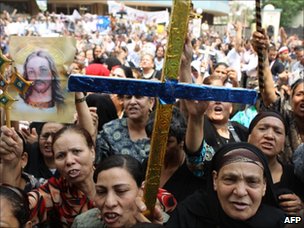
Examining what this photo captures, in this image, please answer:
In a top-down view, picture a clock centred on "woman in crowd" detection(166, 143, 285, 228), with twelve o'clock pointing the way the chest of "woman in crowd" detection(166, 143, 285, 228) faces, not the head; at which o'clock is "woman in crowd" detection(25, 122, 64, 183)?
"woman in crowd" detection(25, 122, 64, 183) is roughly at 4 o'clock from "woman in crowd" detection(166, 143, 285, 228).

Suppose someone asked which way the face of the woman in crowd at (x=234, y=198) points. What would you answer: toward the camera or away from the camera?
toward the camera

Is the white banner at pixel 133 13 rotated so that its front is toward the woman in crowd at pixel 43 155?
yes

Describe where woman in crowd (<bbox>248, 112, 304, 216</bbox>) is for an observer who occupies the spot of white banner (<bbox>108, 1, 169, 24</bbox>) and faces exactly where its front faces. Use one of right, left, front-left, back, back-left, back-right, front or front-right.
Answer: front

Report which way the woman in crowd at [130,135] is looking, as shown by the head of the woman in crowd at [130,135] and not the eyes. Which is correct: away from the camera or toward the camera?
toward the camera

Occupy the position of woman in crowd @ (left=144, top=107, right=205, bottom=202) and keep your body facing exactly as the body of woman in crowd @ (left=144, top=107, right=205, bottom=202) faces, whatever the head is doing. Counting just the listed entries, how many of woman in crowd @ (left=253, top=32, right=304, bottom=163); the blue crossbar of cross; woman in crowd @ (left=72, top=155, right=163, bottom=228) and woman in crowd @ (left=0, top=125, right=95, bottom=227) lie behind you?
1

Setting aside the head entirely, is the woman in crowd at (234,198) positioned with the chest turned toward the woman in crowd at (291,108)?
no

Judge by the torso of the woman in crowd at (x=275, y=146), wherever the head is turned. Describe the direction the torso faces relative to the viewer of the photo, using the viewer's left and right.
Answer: facing the viewer

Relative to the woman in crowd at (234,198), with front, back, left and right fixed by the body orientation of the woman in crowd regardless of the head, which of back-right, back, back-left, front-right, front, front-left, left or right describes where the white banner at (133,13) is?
back

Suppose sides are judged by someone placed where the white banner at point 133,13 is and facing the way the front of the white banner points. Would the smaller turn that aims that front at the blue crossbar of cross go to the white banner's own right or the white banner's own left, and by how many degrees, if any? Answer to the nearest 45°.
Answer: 0° — it already faces it

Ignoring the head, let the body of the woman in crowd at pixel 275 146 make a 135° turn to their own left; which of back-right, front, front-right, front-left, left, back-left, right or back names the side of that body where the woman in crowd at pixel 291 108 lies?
front-left

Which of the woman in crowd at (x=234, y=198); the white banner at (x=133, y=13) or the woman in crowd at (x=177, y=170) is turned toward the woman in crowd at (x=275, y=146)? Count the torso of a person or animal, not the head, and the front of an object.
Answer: the white banner

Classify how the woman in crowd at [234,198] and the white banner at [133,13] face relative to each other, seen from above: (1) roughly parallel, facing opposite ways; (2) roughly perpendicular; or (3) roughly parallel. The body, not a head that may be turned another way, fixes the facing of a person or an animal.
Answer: roughly parallel

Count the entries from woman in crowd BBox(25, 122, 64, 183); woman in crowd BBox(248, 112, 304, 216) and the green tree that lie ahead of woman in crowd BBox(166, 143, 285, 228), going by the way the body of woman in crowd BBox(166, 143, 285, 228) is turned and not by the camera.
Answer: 0

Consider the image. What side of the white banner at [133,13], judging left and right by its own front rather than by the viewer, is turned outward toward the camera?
front

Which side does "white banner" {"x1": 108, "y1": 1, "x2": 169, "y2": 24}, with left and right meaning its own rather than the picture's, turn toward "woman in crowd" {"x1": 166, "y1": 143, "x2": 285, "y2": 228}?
front
